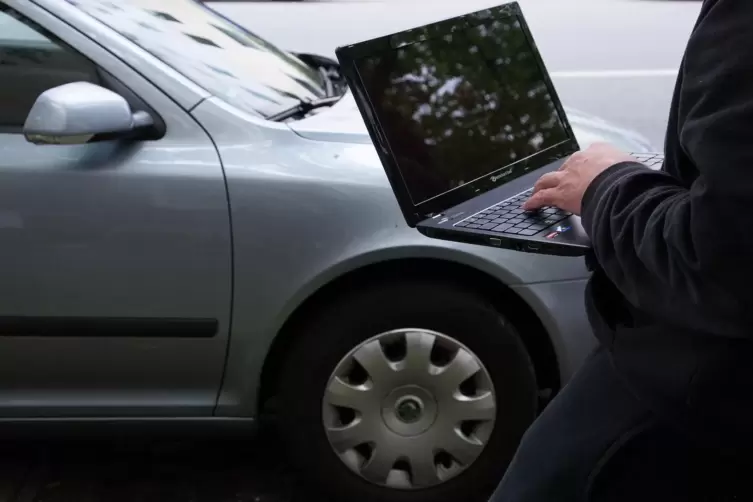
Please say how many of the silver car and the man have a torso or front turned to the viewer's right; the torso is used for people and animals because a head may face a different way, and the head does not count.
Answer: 1

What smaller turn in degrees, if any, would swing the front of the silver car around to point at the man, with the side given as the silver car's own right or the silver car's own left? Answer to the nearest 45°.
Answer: approximately 45° to the silver car's own right

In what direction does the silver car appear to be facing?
to the viewer's right

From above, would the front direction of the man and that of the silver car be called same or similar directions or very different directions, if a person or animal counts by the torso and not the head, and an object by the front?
very different directions

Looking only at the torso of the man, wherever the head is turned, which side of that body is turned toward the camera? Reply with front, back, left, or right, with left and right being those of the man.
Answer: left

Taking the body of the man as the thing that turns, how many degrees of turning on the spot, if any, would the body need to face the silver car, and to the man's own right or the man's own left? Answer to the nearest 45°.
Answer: approximately 45° to the man's own right
